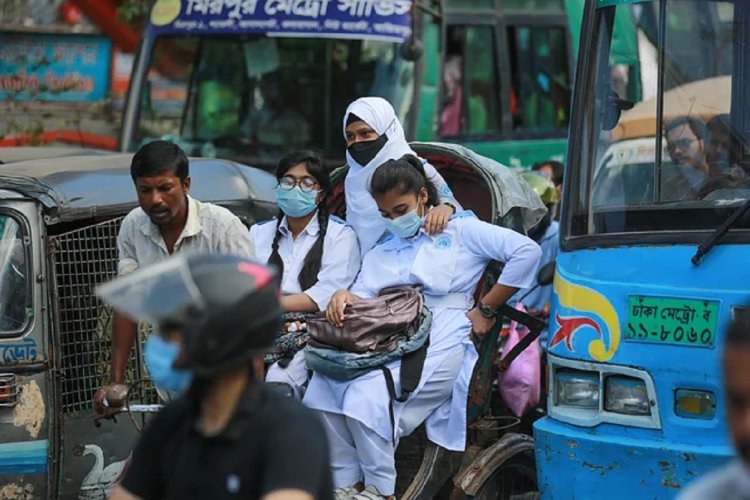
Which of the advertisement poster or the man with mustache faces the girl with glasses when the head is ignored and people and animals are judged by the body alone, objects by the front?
the advertisement poster

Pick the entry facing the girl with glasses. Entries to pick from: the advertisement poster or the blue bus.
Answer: the advertisement poster

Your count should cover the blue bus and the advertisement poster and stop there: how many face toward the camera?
2

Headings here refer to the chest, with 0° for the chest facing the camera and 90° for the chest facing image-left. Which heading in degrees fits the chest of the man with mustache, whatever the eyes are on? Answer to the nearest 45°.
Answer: approximately 45°

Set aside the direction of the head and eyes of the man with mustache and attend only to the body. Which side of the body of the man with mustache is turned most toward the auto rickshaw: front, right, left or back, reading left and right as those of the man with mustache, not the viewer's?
right

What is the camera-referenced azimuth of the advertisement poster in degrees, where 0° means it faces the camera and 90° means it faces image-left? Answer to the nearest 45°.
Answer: approximately 0°
